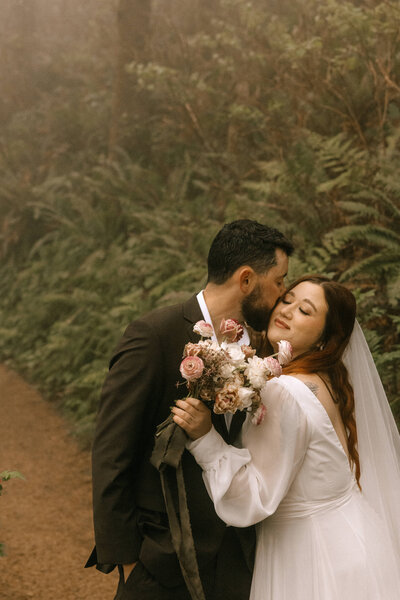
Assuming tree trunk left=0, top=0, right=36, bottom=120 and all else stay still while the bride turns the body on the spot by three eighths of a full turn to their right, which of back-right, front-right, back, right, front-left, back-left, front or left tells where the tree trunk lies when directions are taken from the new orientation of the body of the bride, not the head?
front-left

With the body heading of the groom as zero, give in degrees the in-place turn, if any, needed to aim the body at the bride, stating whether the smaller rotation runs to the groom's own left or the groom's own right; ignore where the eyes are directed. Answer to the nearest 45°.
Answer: approximately 45° to the groom's own left

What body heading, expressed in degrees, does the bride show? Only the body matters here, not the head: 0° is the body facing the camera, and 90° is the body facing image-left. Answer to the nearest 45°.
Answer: approximately 90°

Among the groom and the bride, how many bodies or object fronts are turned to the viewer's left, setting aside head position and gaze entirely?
1

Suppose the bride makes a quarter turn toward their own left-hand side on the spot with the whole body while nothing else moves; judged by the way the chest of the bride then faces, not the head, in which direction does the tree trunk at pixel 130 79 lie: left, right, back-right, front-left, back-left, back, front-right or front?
back

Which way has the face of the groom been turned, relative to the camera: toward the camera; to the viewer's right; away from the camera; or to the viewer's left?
to the viewer's right

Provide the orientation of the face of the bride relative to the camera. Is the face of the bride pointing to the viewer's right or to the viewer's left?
to the viewer's left

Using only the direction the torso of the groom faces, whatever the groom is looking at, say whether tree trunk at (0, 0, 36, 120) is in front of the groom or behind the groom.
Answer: behind

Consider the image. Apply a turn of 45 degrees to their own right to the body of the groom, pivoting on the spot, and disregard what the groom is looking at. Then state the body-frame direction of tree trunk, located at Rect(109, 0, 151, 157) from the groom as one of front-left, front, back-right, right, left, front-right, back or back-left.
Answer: back
